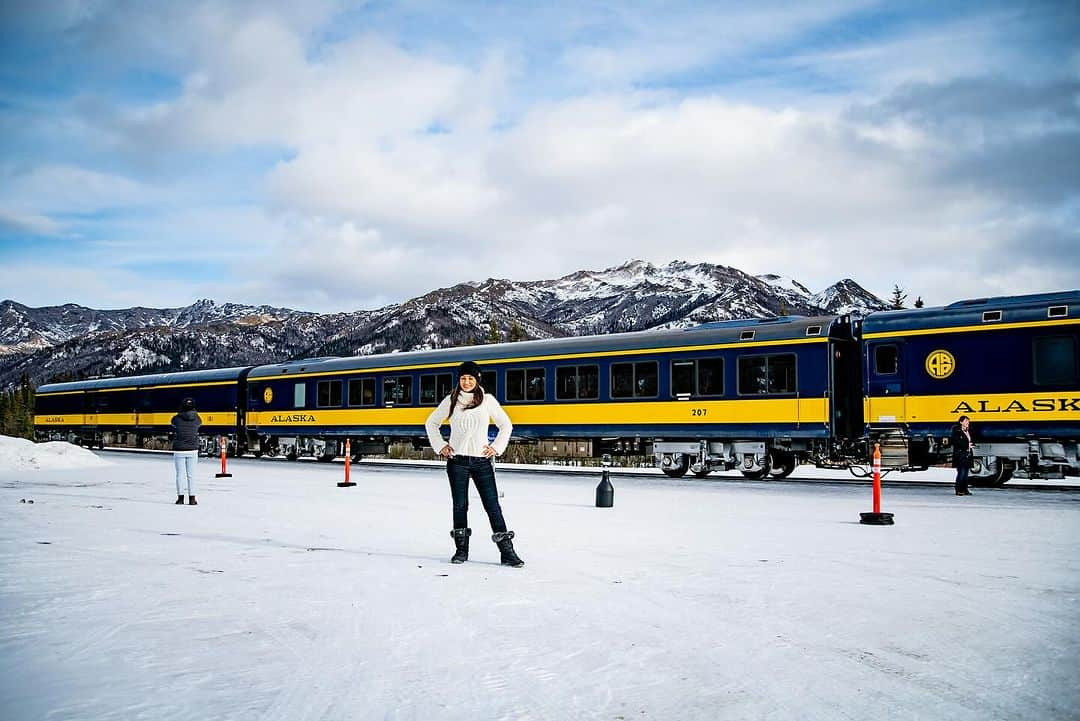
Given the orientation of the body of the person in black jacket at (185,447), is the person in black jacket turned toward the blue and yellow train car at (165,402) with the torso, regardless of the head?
yes

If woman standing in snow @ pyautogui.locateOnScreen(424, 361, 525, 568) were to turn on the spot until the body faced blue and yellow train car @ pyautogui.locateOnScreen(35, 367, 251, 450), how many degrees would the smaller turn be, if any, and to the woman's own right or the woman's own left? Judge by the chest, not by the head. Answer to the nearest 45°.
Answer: approximately 180°

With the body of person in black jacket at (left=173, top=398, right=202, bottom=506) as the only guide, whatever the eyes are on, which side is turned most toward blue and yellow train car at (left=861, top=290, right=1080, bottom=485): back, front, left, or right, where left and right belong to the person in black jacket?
right

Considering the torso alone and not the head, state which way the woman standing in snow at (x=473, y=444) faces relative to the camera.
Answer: toward the camera

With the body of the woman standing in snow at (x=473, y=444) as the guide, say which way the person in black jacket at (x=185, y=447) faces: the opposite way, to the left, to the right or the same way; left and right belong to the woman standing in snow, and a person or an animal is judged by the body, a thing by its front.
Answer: the opposite way

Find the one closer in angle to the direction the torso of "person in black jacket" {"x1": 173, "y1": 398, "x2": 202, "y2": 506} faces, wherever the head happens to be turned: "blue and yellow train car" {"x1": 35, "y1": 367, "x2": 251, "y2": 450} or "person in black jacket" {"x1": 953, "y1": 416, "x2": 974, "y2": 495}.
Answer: the blue and yellow train car

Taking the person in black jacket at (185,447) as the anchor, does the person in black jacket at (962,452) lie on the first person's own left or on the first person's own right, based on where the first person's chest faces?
on the first person's own right

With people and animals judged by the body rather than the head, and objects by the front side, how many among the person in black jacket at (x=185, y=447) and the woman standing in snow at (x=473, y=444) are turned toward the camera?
1

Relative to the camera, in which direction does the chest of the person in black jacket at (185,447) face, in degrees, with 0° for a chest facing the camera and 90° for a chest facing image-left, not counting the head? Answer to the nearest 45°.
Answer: approximately 180°

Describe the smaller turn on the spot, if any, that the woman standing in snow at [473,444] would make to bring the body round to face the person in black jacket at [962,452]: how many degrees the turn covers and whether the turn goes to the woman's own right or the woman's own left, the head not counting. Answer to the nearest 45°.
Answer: approximately 135° to the woman's own left

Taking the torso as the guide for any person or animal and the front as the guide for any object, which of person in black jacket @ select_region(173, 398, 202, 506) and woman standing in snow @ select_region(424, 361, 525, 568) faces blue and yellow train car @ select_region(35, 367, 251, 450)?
the person in black jacket

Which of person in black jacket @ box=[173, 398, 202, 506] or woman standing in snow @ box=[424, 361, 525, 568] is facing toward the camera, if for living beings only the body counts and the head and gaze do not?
the woman standing in snow
